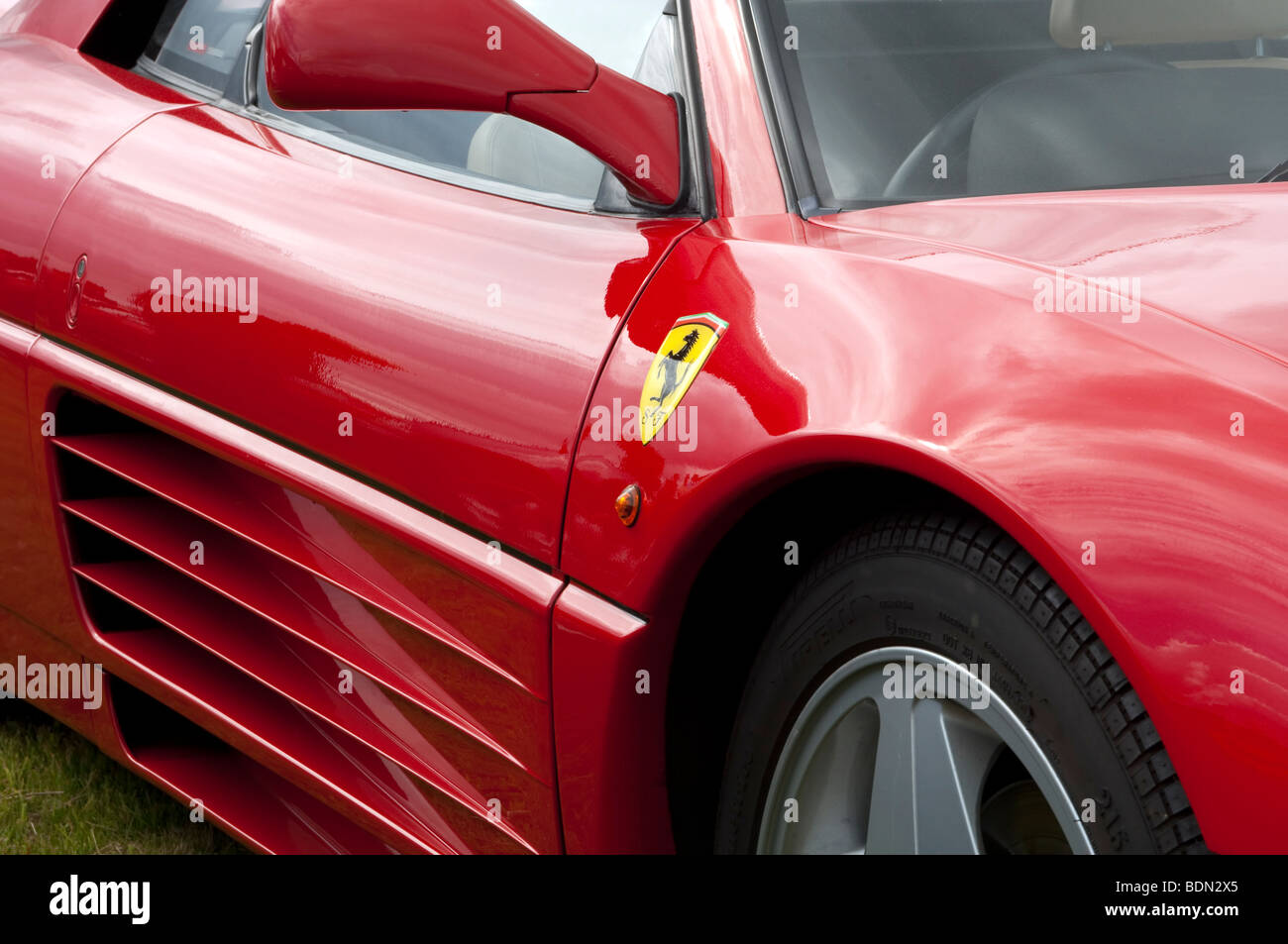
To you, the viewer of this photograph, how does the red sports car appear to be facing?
facing the viewer and to the right of the viewer
